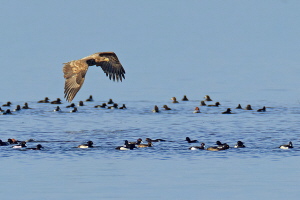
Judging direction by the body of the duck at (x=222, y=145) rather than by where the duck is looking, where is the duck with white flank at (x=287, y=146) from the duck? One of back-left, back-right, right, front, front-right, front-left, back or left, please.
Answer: back

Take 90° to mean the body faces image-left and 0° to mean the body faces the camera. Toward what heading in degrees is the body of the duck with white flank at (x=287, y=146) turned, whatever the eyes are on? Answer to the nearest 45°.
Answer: approximately 270°
